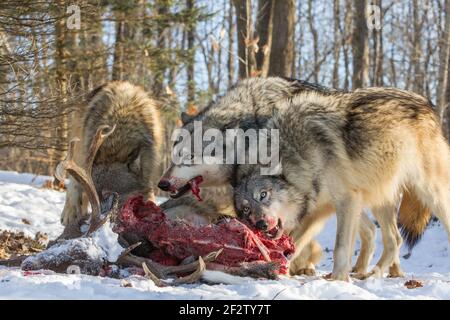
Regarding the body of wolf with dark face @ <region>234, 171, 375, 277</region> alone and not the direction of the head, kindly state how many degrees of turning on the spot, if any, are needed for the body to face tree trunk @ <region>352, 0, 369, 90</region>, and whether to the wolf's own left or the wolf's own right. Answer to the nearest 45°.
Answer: approximately 135° to the wolf's own right

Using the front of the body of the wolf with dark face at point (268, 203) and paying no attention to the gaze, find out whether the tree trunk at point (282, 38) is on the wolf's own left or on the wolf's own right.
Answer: on the wolf's own right

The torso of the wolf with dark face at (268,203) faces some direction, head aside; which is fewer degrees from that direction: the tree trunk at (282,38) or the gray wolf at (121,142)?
the gray wolf

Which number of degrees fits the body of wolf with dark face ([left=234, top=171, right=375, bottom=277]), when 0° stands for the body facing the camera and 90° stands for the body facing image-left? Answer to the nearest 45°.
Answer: approximately 45°

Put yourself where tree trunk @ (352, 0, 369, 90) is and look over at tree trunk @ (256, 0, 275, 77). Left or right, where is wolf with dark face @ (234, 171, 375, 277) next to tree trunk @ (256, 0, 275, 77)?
left

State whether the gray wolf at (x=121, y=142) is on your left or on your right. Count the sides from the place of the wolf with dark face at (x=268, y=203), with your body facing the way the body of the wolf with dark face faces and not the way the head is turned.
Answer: on your right

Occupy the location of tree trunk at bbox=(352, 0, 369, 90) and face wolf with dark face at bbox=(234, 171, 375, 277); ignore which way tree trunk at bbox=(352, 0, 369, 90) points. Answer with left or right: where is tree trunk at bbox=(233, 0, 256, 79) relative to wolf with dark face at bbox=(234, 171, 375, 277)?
right

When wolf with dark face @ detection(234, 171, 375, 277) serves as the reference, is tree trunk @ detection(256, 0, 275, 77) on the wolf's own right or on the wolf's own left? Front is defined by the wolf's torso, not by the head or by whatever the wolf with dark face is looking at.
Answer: on the wolf's own right

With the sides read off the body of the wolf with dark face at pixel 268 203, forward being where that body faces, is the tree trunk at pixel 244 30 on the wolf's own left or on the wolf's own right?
on the wolf's own right
